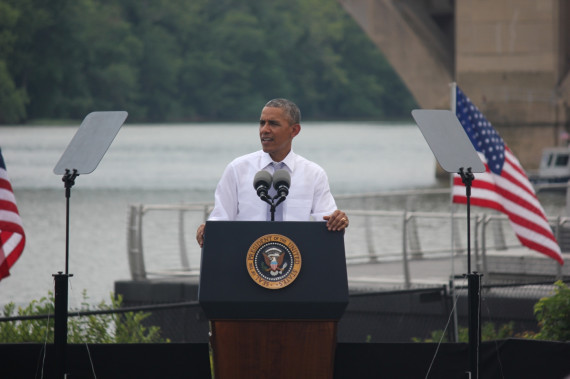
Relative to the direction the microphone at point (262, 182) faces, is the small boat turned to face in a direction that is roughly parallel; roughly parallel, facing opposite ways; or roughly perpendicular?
roughly perpendicular

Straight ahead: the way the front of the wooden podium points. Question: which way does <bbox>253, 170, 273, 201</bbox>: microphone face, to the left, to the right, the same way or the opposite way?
the opposite way

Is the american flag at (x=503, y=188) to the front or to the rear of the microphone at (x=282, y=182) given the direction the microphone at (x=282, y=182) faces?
to the front

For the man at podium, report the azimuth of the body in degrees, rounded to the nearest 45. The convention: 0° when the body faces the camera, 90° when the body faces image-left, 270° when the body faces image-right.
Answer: approximately 0°

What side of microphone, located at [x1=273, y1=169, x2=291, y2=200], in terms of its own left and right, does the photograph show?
back

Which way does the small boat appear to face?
to the viewer's left

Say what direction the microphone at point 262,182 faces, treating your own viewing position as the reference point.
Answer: facing away from the viewer

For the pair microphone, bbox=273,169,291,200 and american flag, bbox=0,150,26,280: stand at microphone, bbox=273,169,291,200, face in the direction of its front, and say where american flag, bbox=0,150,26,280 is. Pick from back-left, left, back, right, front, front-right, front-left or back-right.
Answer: front-left

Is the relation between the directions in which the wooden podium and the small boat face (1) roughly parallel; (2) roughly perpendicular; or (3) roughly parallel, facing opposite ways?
roughly perpendicular

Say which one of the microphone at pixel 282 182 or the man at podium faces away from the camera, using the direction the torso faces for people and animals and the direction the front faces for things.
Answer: the microphone
